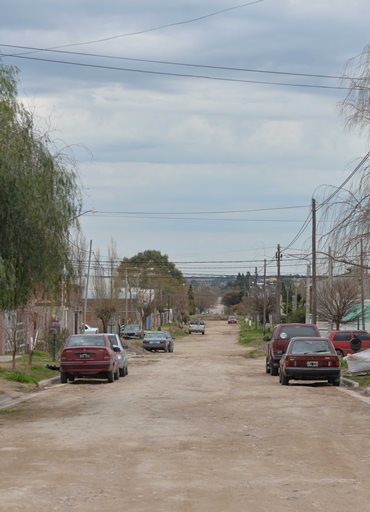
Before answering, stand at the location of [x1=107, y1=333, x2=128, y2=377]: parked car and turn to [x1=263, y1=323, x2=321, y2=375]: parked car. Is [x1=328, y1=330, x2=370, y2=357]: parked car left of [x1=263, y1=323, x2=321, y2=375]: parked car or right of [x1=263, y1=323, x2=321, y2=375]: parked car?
left

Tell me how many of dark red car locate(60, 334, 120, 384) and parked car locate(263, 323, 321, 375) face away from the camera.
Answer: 2

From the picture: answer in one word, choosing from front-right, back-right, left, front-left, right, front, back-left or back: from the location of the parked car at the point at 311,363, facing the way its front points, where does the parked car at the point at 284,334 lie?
front

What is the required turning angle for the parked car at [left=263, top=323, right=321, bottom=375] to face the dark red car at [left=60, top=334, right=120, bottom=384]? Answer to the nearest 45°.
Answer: approximately 135° to its left

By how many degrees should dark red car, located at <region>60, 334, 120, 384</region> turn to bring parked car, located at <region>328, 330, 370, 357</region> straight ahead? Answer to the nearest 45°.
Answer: approximately 45° to its right

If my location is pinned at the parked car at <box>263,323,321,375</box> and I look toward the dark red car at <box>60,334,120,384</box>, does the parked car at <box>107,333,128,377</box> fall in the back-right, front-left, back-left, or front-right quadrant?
front-right

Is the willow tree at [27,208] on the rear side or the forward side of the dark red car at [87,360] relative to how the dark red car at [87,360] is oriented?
on the rear side

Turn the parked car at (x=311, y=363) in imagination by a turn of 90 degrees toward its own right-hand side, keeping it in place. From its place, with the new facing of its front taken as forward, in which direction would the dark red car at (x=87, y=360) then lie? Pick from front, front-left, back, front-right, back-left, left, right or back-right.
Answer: back

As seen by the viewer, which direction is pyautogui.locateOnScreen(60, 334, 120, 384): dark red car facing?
away from the camera

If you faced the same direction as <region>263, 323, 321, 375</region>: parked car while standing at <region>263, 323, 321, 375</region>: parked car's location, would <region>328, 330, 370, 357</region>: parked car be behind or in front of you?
in front

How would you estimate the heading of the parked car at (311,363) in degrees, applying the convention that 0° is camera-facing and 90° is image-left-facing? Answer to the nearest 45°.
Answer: approximately 180°

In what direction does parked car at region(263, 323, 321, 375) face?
away from the camera
